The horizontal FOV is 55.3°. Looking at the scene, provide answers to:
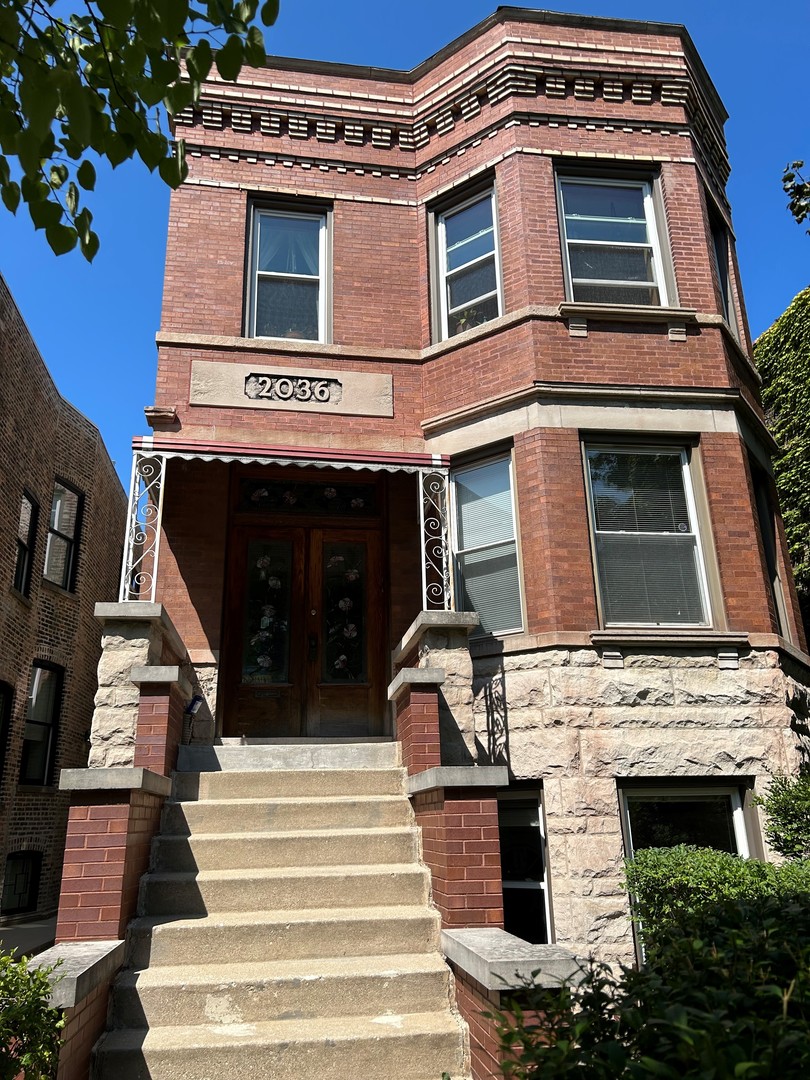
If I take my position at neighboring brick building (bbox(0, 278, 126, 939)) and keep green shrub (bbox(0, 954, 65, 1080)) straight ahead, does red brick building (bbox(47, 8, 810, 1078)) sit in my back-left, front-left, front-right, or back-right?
front-left

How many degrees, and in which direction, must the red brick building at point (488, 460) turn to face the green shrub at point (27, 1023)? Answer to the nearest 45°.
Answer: approximately 45° to its right

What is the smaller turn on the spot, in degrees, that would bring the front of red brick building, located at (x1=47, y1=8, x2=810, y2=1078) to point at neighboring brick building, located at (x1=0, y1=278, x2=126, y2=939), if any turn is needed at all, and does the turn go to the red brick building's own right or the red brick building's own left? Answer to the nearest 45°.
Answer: approximately 135° to the red brick building's own right

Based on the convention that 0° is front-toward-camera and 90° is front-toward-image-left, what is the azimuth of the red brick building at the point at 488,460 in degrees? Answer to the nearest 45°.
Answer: approximately 0°

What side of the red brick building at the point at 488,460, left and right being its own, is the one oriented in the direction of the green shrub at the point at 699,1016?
front
